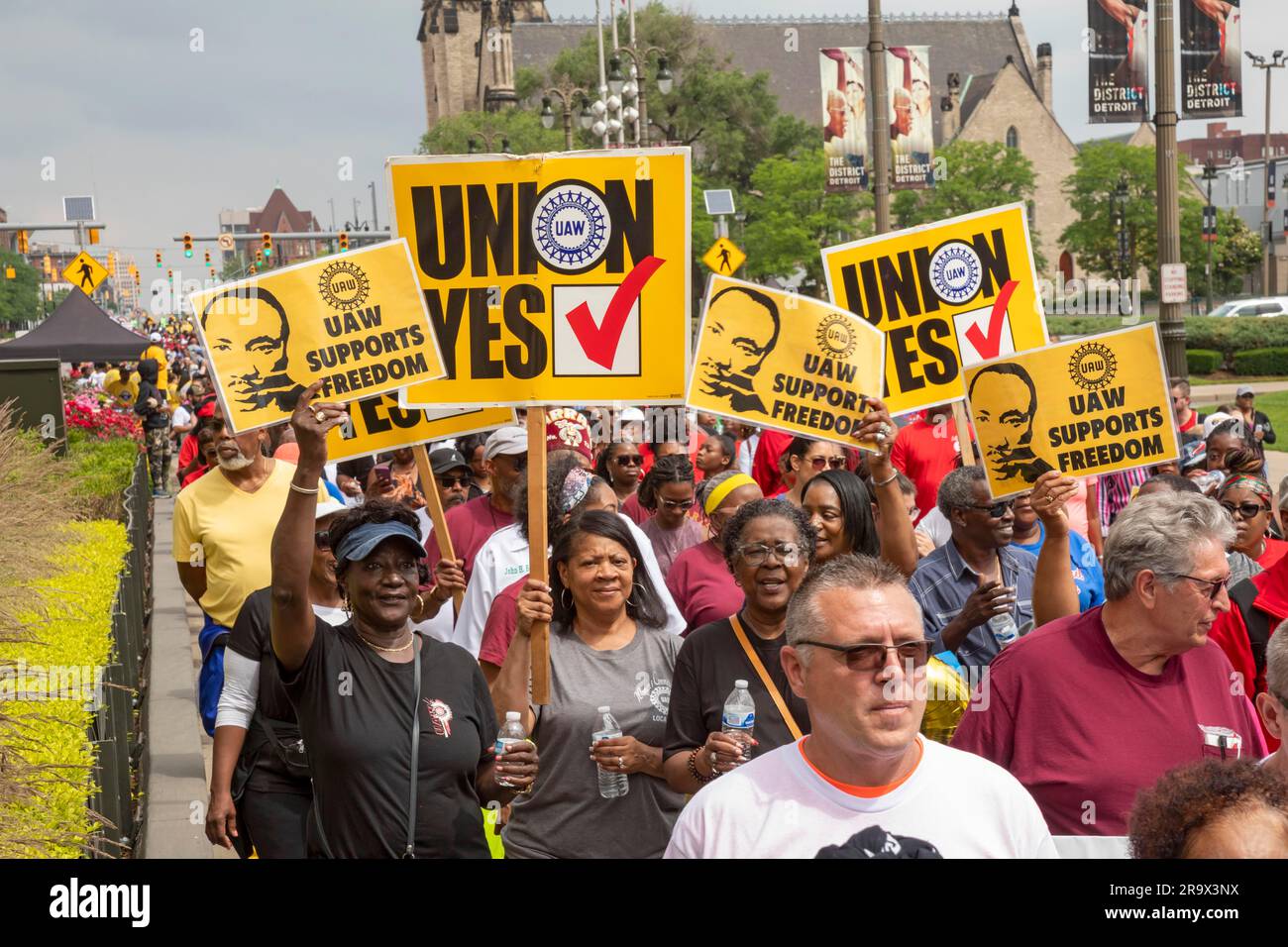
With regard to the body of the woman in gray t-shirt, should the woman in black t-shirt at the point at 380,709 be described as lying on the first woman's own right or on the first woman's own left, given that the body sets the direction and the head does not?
on the first woman's own right

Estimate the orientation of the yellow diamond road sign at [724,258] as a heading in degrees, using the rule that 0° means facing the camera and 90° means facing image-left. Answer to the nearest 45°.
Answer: approximately 0°

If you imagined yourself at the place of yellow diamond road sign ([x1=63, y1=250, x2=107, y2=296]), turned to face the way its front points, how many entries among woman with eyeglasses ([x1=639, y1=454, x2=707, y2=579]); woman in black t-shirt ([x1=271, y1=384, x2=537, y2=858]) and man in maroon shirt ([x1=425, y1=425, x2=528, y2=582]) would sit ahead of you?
3

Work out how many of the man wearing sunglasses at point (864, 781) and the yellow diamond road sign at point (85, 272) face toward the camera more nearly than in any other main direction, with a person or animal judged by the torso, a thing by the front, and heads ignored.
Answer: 2

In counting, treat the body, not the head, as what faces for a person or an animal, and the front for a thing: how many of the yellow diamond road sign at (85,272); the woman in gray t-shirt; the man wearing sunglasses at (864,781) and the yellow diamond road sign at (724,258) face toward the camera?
4
